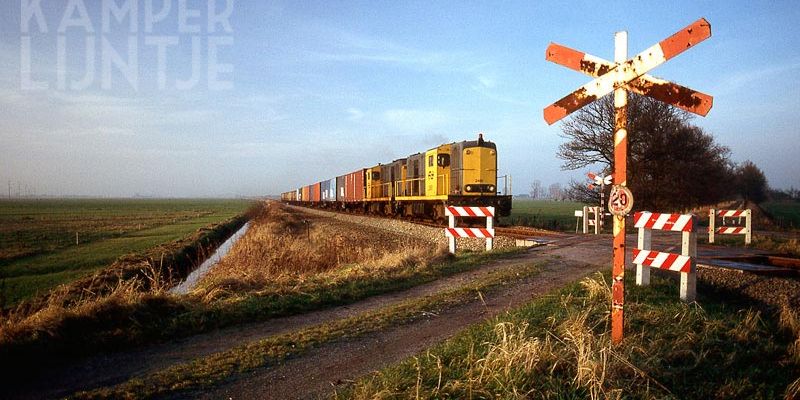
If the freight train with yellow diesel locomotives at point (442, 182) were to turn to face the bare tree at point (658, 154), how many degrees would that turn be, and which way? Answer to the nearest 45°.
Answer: approximately 45° to its left

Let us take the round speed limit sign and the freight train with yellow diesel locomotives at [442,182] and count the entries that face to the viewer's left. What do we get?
0

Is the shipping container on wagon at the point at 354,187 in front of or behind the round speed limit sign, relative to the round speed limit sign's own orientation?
behind

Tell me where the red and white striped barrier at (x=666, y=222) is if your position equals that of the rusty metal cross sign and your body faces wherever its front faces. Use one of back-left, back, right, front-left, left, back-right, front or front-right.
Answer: back

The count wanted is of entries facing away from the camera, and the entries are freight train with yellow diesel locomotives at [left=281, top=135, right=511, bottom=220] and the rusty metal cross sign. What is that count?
0

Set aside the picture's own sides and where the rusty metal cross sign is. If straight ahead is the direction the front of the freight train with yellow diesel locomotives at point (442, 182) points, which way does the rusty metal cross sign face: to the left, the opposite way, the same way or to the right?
to the right

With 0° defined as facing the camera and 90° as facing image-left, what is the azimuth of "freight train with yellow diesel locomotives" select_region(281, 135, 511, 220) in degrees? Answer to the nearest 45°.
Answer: approximately 315°

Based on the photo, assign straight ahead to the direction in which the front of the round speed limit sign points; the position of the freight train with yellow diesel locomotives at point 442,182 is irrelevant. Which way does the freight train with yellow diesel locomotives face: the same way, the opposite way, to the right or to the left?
to the left

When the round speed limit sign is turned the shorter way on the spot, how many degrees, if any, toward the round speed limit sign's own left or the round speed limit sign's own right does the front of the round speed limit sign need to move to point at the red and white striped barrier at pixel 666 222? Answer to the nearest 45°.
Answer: approximately 180°

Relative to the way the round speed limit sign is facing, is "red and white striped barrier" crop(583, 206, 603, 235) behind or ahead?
behind

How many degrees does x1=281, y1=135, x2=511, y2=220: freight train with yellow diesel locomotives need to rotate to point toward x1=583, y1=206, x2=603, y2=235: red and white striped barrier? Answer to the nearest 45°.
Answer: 0° — it already faces it

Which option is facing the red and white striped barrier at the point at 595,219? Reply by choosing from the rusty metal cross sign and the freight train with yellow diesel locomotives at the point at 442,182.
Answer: the freight train with yellow diesel locomotives

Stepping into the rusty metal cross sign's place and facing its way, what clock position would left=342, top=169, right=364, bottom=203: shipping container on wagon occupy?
The shipping container on wagon is roughly at 5 o'clock from the rusty metal cross sign.
